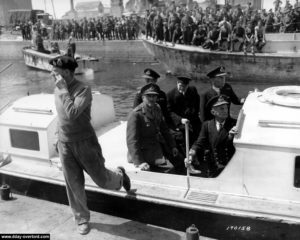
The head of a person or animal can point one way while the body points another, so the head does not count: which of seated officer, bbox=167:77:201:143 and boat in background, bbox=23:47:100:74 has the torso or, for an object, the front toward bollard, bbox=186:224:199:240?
the seated officer

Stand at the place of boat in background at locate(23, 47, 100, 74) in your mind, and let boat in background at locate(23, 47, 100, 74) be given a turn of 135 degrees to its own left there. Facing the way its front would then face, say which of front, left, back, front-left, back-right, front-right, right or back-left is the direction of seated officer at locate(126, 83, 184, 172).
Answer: front-right

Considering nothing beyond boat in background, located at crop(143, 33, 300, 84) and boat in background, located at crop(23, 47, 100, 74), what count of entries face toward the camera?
0

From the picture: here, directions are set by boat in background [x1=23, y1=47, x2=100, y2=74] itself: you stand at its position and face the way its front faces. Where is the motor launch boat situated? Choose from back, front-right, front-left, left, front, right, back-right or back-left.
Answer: left

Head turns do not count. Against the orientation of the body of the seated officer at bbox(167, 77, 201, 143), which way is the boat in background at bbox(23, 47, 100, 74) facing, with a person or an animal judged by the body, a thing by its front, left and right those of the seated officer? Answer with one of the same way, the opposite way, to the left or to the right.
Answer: to the right

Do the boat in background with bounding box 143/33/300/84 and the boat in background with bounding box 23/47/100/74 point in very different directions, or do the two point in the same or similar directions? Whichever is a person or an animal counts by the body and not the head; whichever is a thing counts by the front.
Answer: same or similar directions

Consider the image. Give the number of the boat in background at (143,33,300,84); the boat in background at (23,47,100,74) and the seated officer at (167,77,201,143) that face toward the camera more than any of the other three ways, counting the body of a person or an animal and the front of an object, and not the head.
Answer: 1

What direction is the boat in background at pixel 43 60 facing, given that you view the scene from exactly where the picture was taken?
facing to the left of the viewer

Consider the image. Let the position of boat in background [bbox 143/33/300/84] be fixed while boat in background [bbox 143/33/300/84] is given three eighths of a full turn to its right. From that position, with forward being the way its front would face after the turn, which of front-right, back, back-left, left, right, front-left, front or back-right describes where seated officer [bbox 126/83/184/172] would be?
back-right

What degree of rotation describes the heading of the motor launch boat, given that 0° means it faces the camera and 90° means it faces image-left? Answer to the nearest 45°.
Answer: approximately 315°

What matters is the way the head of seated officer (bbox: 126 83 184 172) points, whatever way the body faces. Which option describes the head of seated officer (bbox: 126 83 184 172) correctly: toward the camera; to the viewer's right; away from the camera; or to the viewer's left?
toward the camera

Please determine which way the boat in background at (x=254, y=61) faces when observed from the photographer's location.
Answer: facing to the left of the viewer

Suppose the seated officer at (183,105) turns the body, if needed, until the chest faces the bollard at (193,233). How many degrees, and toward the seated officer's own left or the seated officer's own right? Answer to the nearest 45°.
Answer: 0° — they already face it

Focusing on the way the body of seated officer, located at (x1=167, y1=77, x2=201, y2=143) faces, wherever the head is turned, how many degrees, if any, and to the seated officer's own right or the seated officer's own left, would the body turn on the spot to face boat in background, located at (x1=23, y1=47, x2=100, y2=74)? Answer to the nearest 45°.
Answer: approximately 135° to the seated officer's own right

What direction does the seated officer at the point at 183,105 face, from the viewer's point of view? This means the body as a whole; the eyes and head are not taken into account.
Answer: toward the camera

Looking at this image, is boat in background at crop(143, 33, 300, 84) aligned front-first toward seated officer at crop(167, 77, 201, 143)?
no

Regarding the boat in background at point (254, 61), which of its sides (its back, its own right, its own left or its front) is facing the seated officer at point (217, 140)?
left
